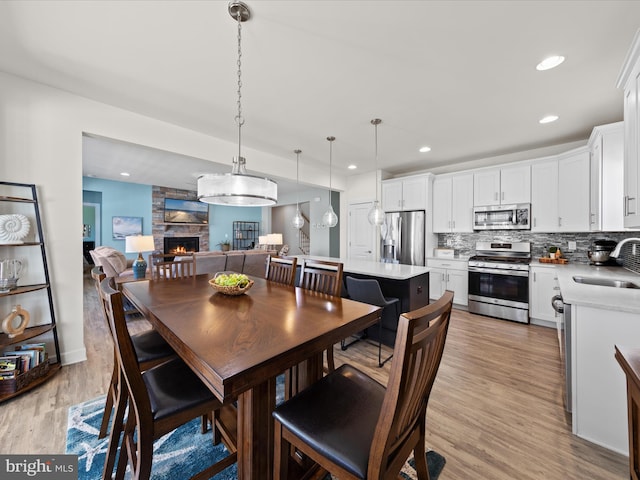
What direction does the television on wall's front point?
toward the camera

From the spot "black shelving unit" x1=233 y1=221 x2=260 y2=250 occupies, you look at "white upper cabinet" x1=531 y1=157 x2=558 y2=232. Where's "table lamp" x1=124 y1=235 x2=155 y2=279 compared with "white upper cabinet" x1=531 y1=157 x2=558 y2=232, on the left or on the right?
right

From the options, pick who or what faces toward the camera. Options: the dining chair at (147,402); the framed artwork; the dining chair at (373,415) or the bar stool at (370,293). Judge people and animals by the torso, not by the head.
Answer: the framed artwork

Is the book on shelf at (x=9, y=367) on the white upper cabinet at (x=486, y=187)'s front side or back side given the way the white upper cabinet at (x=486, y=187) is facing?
on the front side

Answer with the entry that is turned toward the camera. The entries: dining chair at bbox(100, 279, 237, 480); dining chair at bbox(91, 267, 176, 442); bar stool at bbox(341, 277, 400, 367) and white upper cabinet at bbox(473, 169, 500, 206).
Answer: the white upper cabinet

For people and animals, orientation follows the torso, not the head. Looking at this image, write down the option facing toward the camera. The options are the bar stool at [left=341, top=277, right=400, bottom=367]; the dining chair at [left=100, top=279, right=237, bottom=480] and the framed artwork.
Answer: the framed artwork

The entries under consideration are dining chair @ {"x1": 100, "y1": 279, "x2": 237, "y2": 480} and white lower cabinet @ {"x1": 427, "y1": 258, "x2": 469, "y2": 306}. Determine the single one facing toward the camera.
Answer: the white lower cabinet

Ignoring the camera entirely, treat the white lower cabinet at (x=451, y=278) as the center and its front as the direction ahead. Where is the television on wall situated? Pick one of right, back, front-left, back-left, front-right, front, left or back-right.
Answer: right

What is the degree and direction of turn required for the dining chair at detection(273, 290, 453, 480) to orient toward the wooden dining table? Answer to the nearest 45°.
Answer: approximately 45° to its left

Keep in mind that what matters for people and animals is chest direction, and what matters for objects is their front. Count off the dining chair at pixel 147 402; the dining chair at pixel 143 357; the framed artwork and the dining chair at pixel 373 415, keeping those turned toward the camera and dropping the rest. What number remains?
1

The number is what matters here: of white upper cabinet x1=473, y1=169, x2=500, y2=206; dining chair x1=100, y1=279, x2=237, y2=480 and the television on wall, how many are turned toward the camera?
2

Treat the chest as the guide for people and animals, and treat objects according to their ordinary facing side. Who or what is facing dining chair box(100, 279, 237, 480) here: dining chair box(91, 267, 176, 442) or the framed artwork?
the framed artwork

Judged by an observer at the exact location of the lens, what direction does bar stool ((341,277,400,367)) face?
facing away from the viewer and to the right of the viewer

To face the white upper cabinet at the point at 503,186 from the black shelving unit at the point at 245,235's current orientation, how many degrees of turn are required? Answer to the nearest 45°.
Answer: approximately 45° to its left

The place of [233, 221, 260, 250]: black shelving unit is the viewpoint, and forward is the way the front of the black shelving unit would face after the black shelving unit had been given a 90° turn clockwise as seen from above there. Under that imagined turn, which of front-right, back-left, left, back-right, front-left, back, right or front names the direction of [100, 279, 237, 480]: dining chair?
left

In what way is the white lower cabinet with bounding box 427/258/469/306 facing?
toward the camera

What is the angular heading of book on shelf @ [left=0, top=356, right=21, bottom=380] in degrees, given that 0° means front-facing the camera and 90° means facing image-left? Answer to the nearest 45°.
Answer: approximately 0°
